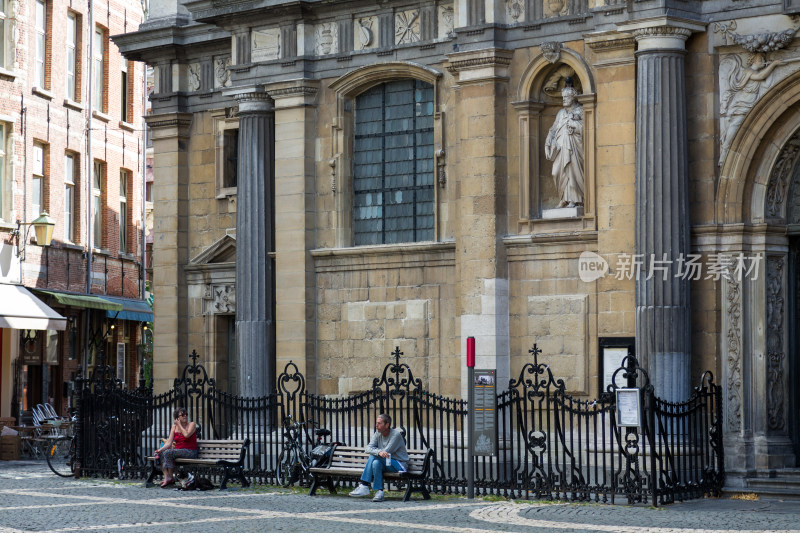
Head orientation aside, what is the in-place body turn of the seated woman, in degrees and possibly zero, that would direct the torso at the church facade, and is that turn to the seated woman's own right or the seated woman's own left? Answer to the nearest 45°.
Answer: approximately 135° to the seated woman's own left

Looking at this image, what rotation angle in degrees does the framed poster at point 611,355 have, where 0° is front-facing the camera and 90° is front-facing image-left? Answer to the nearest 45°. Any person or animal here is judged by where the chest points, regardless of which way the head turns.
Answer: approximately 0°

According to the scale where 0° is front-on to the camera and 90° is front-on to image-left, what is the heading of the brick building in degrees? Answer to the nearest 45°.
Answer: approximately 315°

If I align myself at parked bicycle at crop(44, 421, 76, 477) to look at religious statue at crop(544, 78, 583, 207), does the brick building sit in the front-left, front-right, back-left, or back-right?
back-left

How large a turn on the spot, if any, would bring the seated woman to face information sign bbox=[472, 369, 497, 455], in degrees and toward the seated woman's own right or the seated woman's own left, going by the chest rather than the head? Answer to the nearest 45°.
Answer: approximately 90° to the seated woman's own left

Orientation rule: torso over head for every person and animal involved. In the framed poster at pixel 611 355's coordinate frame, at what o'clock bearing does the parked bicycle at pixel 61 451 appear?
The parked bicycle is roughly at 4 o'clock from the framed poster.

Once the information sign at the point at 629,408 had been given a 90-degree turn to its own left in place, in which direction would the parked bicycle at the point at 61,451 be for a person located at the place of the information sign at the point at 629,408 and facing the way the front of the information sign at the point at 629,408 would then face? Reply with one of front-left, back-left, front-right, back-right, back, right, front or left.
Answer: back-left

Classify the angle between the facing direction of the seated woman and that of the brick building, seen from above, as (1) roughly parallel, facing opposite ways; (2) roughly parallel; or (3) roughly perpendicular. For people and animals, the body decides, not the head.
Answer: roughly perpendicular

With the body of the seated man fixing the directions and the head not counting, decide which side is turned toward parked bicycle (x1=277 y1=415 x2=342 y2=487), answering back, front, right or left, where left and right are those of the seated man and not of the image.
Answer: right

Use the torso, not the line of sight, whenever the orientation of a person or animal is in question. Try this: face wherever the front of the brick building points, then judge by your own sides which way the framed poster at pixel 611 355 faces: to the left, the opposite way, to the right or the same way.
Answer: to the right
